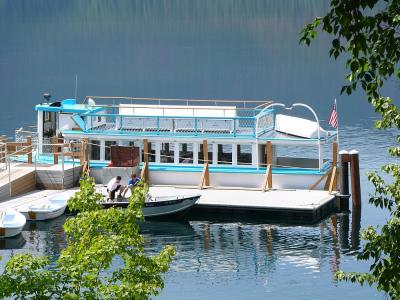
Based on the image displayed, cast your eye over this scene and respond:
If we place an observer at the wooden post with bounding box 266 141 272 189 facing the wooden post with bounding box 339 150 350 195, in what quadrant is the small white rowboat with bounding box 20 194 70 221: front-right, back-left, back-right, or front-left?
back-right

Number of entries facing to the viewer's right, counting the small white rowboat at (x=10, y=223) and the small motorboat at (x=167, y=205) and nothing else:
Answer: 2

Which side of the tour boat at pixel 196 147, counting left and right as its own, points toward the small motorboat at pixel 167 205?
left

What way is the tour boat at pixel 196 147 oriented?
to the viewer's left

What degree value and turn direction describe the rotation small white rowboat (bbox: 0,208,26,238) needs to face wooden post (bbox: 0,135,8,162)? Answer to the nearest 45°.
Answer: approximately 90° to its left

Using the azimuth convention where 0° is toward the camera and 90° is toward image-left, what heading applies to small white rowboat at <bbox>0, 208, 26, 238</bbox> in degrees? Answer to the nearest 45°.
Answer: approximately 270°

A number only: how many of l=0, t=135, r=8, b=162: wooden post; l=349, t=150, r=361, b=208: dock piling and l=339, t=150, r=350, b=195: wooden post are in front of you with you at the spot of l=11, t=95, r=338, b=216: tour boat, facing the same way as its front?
1

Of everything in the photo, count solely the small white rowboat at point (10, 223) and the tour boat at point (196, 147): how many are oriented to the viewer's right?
1

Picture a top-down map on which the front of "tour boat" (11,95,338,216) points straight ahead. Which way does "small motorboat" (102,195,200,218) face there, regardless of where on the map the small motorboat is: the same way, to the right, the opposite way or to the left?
the opposite way

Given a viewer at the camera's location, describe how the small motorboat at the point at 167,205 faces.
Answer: facing to the right of the viewer
